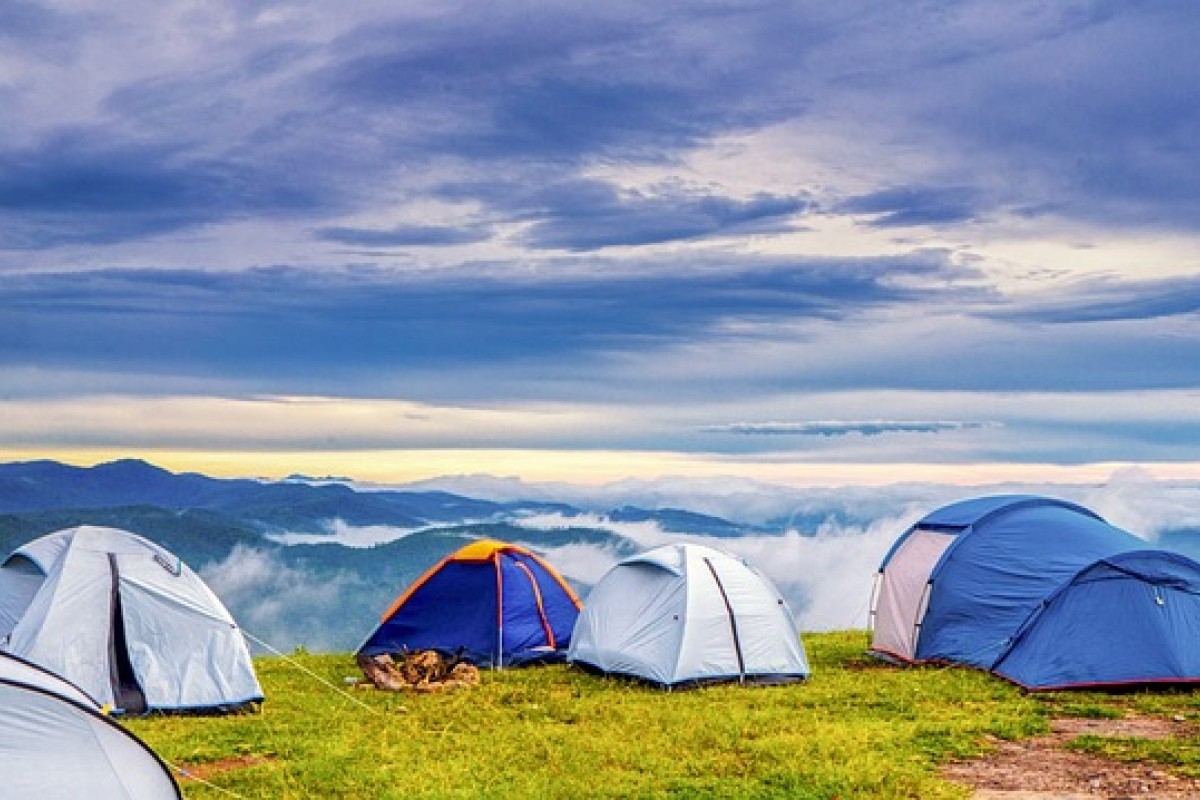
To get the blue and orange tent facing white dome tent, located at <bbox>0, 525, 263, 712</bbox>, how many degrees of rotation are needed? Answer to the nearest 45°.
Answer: approximately 90° to its right

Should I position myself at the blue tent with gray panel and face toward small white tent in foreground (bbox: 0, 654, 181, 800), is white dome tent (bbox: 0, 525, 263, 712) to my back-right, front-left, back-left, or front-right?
front-right

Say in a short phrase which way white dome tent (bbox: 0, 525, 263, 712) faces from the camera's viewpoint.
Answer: facing the viewer and to the right of the viewer

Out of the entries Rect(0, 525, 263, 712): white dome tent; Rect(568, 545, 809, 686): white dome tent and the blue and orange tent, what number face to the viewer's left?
0

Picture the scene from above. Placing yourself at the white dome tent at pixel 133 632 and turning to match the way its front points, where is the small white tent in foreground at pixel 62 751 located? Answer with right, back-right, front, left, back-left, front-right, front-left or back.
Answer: front-right

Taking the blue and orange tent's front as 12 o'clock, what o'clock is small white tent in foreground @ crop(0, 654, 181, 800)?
The small white tent in foreground is roughly at 2 o'clock from the blue and orange tent.

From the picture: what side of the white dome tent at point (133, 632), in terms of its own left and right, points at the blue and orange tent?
left

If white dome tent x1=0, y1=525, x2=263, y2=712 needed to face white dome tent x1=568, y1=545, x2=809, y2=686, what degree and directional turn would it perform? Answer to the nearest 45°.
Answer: approximately 45° to its left

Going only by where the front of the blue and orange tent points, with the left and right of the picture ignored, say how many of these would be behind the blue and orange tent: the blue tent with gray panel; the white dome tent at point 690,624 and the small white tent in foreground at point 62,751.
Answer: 0

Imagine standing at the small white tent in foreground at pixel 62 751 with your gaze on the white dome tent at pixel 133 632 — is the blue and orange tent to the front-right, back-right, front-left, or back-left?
front-right

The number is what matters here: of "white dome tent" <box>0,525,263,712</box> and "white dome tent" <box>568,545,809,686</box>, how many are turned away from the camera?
0

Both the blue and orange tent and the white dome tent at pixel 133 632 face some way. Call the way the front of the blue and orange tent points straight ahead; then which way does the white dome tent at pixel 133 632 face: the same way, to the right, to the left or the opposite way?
the same way

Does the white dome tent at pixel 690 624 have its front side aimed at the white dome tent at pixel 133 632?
no

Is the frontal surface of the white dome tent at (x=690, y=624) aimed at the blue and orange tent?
no

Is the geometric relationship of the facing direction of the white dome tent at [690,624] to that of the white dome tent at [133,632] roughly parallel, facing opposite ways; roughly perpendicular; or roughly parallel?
roughly parallel
